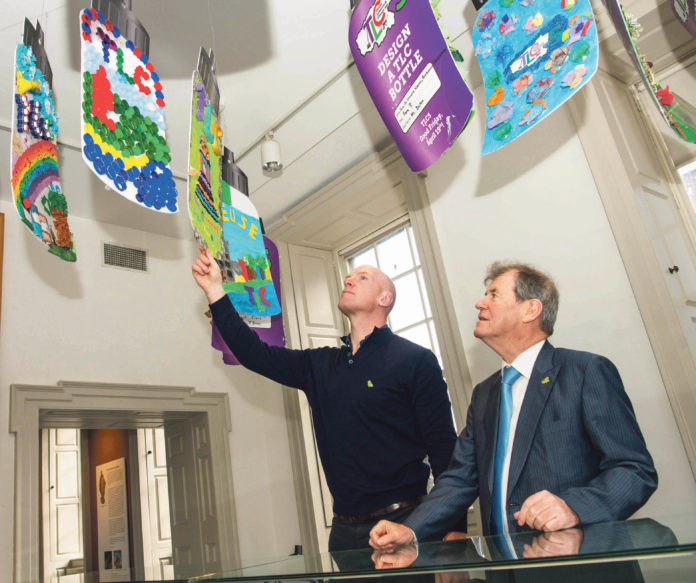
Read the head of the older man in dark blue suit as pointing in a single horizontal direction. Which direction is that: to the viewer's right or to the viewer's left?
to the viewer's left

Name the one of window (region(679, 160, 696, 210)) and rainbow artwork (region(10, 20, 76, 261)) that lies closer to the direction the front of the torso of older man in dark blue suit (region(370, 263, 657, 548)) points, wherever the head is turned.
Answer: the rainbow artwork

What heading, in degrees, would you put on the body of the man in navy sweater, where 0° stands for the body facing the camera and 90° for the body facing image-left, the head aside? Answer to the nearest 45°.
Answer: approximately 45°

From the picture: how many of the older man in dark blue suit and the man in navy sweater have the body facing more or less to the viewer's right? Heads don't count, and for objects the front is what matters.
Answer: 0

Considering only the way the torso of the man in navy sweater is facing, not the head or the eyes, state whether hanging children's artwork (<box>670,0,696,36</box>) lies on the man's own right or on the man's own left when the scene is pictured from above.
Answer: on the man's own left

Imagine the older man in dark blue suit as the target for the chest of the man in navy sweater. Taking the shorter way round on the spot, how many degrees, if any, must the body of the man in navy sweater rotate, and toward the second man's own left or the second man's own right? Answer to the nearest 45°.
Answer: approximately 90° to the second man's own left

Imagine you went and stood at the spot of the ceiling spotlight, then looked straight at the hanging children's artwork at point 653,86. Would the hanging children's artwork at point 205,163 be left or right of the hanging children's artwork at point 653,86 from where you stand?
right

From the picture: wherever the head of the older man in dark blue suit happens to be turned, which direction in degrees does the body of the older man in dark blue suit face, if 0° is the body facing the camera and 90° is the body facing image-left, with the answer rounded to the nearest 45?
approximately 45°
